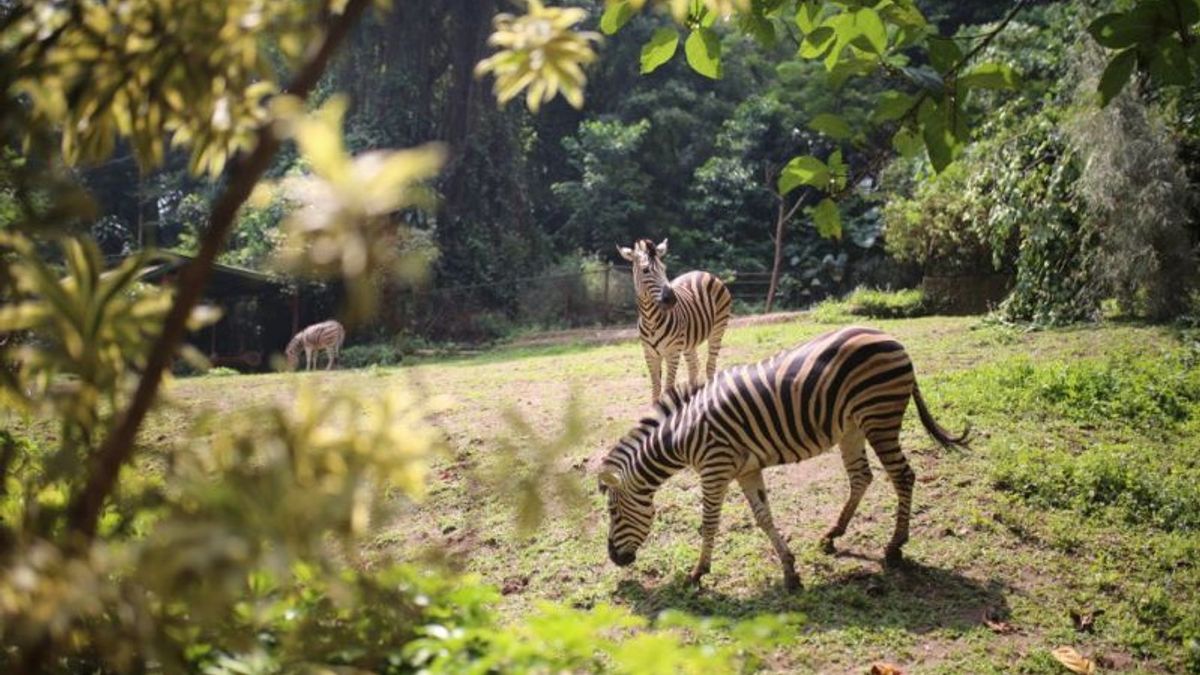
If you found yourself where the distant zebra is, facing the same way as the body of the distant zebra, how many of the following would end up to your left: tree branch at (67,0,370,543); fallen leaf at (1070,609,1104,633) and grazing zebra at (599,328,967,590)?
3

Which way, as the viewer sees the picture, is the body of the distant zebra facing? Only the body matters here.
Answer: to the viewer's left

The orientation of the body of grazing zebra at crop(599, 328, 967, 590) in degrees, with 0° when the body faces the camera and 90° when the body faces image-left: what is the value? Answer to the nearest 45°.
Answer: approximately 90°

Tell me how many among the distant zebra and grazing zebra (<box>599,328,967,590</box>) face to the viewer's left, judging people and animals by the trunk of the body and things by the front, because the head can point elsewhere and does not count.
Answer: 2

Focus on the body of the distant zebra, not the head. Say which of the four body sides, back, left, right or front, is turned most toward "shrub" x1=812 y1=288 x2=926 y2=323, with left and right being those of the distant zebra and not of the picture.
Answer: back

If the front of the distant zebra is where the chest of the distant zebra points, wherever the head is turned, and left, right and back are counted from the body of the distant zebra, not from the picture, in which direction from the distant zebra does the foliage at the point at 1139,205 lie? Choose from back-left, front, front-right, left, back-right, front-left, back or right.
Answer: back-left

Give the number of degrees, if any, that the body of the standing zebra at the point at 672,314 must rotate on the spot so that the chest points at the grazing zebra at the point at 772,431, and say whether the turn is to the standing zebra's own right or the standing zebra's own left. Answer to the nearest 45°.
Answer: approximately 45° to the standing zebra's own left
